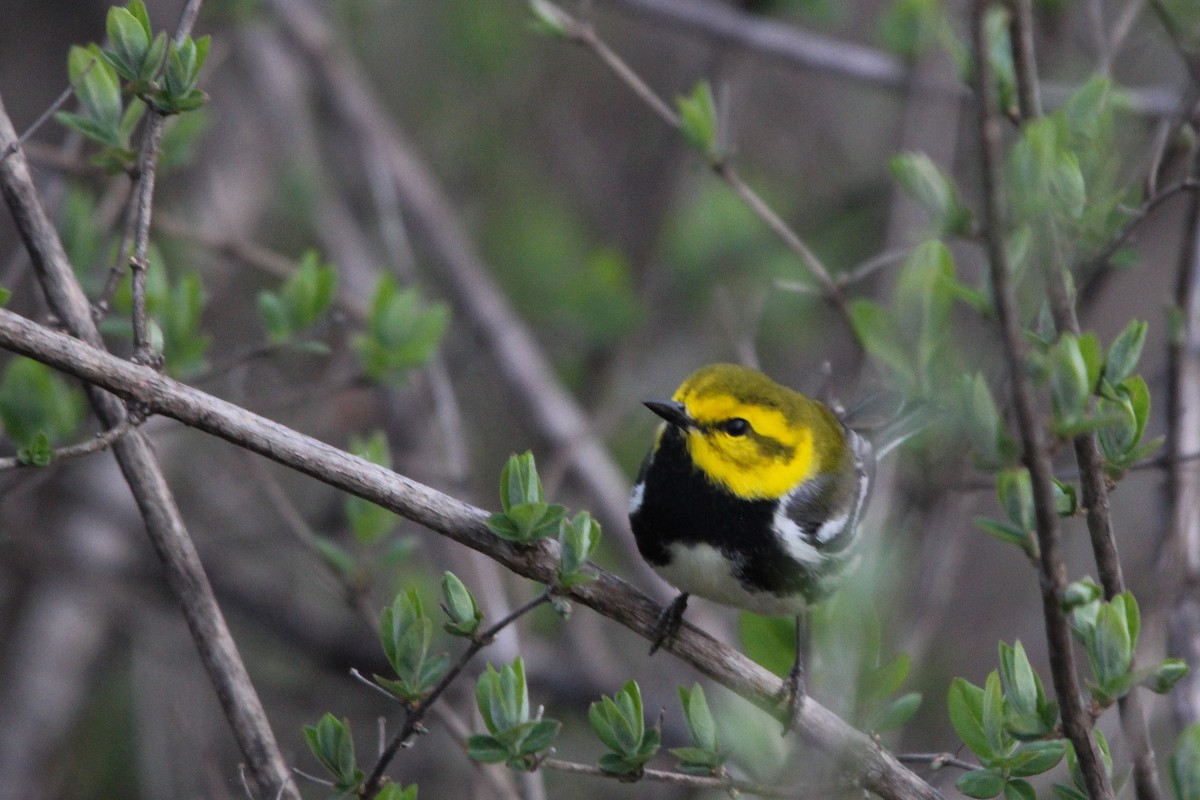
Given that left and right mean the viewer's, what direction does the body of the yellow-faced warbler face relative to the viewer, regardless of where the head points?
facing the viewer and to the left of the viewer

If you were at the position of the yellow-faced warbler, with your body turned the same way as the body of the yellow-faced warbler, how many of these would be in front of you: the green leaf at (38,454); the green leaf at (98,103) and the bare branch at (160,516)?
3

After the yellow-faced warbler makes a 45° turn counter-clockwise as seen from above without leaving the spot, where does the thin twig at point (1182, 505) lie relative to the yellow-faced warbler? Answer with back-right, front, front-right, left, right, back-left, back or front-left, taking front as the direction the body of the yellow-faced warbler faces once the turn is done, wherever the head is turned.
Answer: left

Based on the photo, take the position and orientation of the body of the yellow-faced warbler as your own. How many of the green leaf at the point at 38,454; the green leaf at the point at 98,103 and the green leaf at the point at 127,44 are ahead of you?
3

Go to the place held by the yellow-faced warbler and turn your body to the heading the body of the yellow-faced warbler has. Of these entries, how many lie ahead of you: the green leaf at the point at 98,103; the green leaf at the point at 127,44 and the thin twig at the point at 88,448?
3

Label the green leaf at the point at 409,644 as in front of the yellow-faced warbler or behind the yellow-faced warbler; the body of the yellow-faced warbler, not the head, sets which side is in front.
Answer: in front

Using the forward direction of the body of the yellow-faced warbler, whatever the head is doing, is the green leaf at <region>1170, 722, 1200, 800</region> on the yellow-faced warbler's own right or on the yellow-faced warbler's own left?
on the yellow-faced warbler's own left

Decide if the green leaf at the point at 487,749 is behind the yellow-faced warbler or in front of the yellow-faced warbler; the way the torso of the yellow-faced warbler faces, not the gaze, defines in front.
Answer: in front

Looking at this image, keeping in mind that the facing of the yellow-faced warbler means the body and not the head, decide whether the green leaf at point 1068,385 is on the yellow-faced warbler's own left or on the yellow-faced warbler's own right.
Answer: on the yellow-faced warbler's own left
